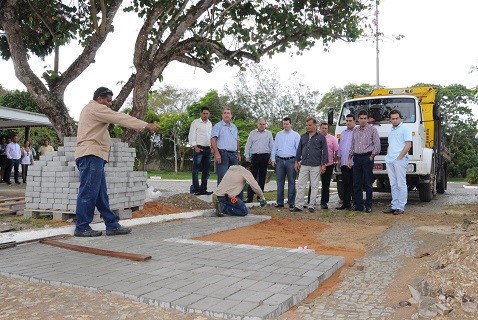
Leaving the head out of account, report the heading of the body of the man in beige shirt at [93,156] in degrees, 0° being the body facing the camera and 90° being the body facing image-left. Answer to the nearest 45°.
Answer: approximately 270°

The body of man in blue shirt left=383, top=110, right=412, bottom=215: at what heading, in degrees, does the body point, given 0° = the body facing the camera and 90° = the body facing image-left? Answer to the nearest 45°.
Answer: approximately 45°

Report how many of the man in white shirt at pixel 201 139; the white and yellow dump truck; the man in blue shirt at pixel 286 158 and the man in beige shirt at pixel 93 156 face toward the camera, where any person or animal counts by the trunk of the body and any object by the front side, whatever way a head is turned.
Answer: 3

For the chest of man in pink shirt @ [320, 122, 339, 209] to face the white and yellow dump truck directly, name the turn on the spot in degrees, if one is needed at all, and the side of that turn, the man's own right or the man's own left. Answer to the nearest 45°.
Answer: approximately 180°

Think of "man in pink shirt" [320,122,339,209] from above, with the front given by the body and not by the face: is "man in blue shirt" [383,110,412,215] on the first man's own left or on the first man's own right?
on the first man's own left

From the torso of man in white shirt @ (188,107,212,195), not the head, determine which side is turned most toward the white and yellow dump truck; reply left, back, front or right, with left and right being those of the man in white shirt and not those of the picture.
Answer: left
